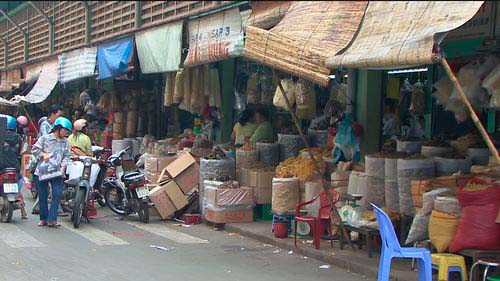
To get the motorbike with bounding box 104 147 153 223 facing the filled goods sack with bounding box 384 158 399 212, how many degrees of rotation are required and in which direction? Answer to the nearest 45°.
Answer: approximately 180°

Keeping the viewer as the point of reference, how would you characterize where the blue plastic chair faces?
facing to the right of the viewer
